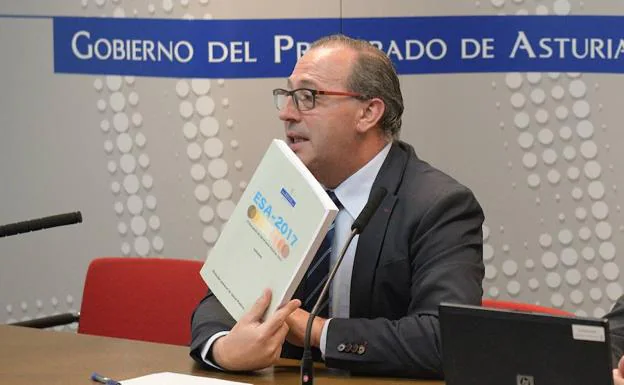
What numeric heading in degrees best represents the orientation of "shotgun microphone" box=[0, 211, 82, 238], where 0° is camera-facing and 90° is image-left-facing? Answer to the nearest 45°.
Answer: approximately 270°

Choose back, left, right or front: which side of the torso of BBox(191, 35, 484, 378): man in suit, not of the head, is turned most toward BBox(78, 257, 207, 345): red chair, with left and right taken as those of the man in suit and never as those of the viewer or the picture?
right

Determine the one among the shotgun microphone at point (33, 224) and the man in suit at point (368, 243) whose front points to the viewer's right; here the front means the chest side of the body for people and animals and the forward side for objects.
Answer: the shotgun microphone

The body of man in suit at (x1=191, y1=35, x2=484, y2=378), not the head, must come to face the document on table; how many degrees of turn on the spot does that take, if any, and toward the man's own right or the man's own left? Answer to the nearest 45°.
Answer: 0° — they already face it

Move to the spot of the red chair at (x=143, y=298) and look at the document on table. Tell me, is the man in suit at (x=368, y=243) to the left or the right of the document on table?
left

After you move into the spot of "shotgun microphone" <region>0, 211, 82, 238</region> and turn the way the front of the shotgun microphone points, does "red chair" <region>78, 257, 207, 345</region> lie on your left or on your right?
on your left

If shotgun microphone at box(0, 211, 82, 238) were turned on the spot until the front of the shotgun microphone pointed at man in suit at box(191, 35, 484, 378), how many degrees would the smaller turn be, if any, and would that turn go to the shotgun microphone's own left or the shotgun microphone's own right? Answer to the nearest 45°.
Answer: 0° — it already faces them

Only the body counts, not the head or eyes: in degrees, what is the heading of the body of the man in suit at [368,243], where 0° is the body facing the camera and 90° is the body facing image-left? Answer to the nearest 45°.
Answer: approximately 45°

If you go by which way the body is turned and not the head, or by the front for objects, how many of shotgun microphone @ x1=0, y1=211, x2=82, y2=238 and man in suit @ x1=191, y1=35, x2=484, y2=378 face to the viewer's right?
1
